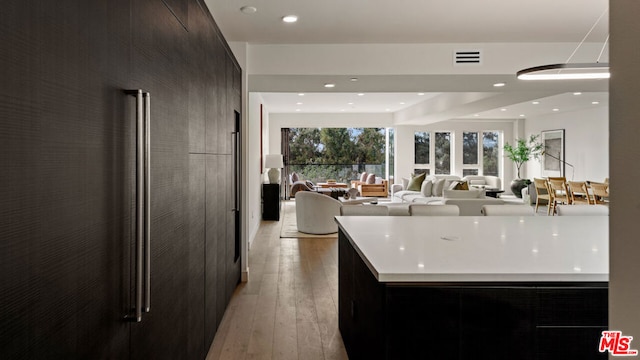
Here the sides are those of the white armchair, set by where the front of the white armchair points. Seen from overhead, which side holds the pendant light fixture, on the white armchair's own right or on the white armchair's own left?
on the white armchair's own right

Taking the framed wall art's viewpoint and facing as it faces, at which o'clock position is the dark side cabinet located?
The dark side cabinet is roughly at 12 o'clock from the framed wall art.

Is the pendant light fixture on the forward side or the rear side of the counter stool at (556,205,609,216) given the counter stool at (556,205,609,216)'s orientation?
on the forward side

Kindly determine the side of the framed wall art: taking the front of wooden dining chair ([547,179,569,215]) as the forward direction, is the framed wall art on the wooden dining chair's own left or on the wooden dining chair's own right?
on the wooden dining chair's own left

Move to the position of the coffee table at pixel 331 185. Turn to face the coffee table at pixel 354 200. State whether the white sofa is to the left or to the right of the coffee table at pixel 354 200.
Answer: left

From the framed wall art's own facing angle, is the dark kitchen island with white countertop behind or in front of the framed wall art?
in front

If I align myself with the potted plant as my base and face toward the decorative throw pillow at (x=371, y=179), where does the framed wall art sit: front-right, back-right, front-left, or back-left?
back-left
